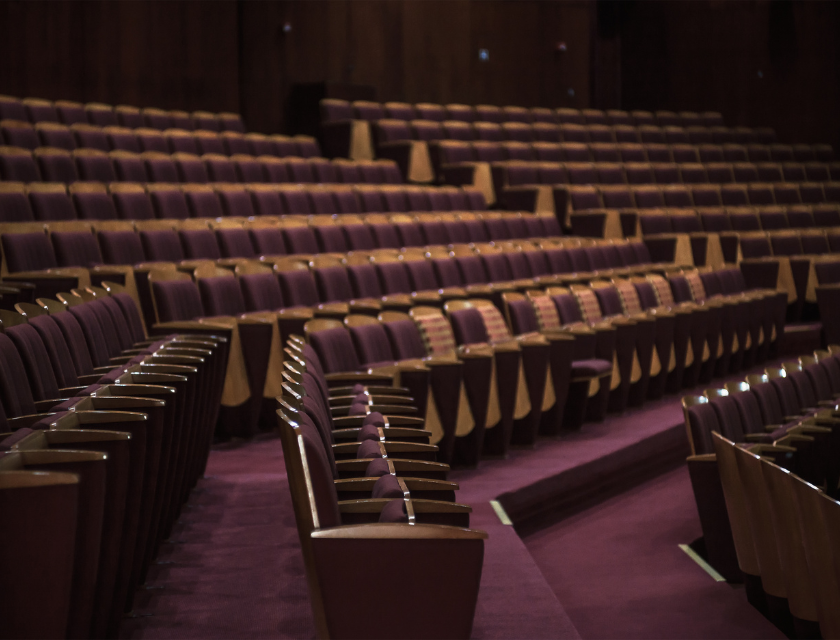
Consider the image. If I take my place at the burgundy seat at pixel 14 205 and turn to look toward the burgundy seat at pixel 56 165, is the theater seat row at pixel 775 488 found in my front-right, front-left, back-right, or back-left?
back-right

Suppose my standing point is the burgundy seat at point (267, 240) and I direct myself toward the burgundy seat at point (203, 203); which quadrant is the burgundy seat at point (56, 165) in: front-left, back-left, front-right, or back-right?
front-left

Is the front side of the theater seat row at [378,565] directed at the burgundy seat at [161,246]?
no

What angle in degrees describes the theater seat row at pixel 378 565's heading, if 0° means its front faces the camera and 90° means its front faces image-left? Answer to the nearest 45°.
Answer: approximately 270°

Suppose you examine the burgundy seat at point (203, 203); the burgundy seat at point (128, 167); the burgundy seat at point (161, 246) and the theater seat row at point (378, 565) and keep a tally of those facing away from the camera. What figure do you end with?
0

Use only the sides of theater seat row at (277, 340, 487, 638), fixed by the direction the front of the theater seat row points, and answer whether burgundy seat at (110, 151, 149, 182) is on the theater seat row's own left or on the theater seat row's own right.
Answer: on the theater seat row's own left

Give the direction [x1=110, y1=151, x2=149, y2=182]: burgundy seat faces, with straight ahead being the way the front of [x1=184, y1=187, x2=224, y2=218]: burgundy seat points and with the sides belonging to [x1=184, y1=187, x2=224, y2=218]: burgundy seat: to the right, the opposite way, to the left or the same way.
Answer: the same way

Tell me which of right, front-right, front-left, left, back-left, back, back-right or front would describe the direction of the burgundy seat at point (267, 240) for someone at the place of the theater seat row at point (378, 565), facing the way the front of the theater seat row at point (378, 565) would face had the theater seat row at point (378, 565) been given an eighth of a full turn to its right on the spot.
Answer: back-left

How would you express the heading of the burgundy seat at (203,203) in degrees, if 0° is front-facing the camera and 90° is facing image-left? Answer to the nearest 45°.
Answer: approximately 315°

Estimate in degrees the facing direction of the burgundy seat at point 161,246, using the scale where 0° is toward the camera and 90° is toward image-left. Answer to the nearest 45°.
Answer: approximately 315°

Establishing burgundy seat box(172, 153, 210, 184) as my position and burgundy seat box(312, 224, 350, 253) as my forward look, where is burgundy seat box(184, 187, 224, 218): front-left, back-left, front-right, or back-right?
front-right

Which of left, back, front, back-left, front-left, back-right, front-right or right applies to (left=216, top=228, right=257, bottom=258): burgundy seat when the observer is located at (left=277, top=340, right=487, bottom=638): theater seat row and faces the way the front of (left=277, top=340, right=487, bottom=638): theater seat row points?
left
